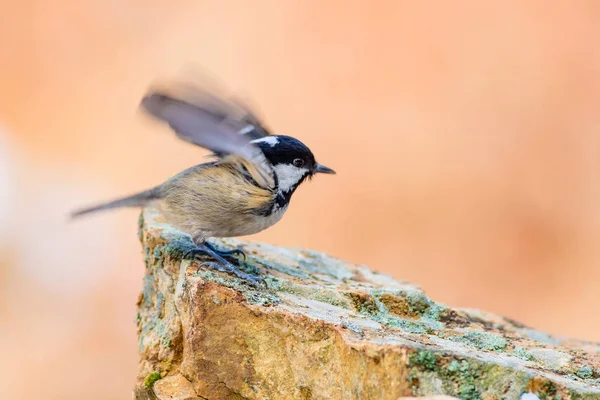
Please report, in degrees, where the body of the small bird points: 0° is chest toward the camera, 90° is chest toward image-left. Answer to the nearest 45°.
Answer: approximately 270°
